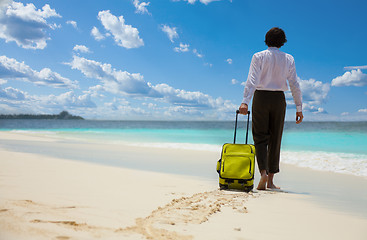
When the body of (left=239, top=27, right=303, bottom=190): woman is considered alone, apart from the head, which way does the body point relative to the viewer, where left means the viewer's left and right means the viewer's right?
facing away from the viewer

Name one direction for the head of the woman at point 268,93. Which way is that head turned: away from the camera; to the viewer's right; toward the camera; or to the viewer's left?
away from the camera
